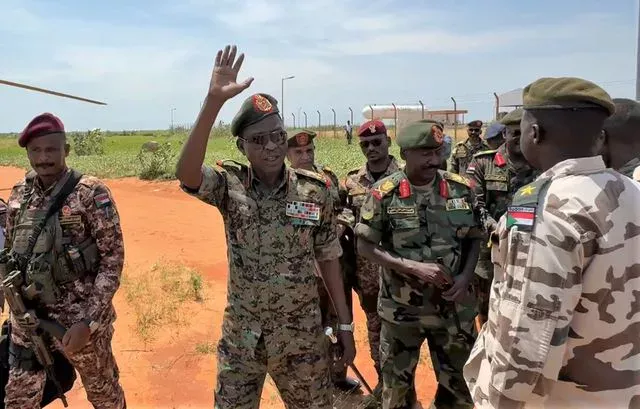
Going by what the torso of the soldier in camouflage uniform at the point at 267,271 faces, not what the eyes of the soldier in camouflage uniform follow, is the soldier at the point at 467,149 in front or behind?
behind

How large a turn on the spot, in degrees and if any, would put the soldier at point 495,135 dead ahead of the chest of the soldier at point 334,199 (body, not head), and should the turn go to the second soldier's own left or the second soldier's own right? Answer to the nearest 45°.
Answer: approximately 135° to the second soldier's own left

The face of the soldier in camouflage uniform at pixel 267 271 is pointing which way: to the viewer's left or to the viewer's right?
to the viewer's right

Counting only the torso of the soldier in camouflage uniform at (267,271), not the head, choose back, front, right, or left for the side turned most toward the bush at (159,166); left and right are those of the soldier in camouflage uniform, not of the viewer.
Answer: back

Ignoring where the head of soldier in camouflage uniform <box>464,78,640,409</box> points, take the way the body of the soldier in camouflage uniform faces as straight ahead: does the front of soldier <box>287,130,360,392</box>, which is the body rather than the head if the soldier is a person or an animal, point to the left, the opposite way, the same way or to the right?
the opposite way

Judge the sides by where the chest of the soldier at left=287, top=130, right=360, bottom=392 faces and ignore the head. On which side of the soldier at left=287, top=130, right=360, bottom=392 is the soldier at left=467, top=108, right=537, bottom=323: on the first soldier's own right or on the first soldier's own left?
on the first soldier's own left

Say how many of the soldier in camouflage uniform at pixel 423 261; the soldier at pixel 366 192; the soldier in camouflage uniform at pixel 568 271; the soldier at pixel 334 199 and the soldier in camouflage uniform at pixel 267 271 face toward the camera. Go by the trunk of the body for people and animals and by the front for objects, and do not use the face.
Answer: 4

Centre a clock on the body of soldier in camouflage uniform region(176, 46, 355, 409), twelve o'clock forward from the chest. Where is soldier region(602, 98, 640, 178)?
The soldier is roughly at 9 o'clock from the soldier in camouflage uniform.

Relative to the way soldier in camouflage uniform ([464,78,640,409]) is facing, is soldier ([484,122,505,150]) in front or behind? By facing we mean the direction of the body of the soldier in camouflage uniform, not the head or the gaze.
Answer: in front

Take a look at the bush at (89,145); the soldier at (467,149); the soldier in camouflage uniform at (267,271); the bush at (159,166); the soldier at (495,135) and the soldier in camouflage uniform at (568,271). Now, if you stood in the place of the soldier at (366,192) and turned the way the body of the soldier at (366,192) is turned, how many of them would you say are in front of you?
2

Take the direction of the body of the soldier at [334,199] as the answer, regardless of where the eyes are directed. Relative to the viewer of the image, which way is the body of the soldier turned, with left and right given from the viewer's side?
facing the viewer

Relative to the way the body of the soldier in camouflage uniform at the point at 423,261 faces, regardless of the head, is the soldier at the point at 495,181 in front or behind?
behind

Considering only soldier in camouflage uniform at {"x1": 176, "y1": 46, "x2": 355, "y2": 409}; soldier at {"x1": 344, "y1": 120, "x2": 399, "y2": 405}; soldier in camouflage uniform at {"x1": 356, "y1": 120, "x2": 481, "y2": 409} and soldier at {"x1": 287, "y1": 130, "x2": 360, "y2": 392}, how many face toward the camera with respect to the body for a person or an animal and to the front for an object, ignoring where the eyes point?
4

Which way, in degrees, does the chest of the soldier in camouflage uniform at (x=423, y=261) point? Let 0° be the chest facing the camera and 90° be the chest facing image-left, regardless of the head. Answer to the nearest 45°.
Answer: approximately 0°

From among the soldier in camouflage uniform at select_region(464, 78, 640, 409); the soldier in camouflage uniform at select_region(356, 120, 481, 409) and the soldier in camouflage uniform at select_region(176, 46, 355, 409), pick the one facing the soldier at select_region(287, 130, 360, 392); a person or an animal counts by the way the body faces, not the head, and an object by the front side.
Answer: the soldier in camouflage uniform at select_region(464, 78, 640, 409)

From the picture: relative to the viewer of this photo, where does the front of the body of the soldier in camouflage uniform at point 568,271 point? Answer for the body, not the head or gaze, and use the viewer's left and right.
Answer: facing away from the viewer and to the left of the viewer

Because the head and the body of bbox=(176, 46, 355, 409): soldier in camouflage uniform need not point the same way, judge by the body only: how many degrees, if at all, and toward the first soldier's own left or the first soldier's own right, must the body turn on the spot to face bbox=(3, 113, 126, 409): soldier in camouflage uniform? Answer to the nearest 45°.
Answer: approximately 135° to the first soldier's own right

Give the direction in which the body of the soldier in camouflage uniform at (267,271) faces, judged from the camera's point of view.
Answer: toward the camera

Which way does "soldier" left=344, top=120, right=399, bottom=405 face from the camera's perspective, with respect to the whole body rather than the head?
toward the camera

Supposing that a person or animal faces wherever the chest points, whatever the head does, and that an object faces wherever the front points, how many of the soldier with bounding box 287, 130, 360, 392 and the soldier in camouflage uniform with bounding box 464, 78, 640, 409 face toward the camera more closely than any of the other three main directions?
1

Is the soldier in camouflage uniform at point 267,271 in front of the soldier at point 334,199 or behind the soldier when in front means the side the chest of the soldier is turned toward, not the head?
in front

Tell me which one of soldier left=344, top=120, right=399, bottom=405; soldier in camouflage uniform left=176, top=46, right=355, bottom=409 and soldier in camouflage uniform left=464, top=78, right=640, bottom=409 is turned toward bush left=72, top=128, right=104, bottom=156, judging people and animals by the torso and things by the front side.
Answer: soldier in camouflage uniform left=464, top=78, right=640, bottom=409

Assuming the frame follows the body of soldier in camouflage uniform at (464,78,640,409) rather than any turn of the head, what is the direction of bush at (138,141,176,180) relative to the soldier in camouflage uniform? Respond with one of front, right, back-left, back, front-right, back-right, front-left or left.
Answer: front
